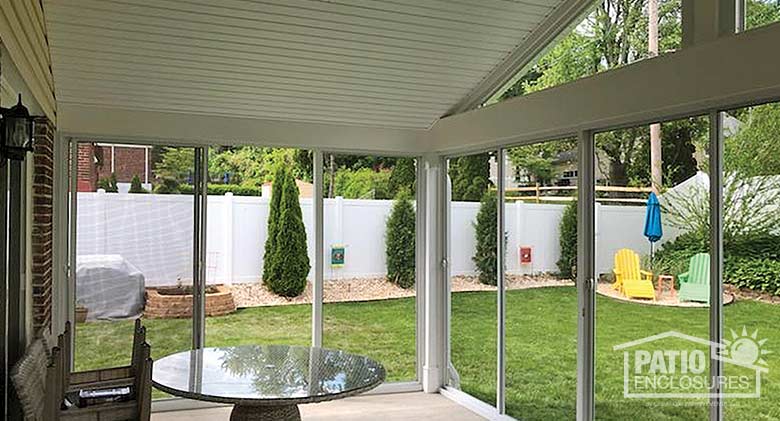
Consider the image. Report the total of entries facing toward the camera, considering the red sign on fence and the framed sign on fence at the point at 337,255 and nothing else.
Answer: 2

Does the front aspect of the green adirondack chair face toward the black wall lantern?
yes

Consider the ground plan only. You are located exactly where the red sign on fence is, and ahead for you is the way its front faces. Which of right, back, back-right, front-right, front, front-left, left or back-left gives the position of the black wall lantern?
front-right

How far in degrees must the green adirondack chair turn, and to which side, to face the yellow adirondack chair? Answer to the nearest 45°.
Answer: approximately 90° to its right

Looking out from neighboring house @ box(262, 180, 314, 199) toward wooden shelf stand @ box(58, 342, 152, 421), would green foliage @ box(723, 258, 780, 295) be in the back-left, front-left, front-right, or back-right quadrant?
front-left

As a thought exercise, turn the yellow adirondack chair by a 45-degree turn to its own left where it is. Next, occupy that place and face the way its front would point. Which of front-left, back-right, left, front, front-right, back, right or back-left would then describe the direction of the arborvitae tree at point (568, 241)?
back-left

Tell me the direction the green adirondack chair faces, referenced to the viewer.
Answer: facing the viewer and to the left of the viewer

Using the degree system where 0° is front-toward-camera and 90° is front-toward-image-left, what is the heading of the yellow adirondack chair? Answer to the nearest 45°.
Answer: approximately 315°

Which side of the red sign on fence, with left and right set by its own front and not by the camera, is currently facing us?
front

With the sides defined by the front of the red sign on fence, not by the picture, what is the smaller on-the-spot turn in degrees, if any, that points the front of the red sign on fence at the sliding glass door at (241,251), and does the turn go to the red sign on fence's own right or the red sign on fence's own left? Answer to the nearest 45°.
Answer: approximately 90° to the red sign on fence's own right

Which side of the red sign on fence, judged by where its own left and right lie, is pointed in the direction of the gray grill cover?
right

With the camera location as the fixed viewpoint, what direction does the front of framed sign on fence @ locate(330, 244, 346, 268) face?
facing the viewer
